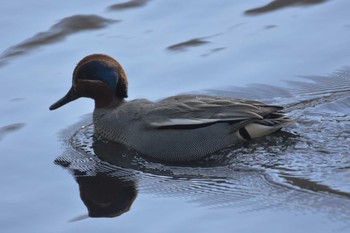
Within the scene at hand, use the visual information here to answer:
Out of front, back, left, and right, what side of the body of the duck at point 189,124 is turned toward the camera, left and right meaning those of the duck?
left
